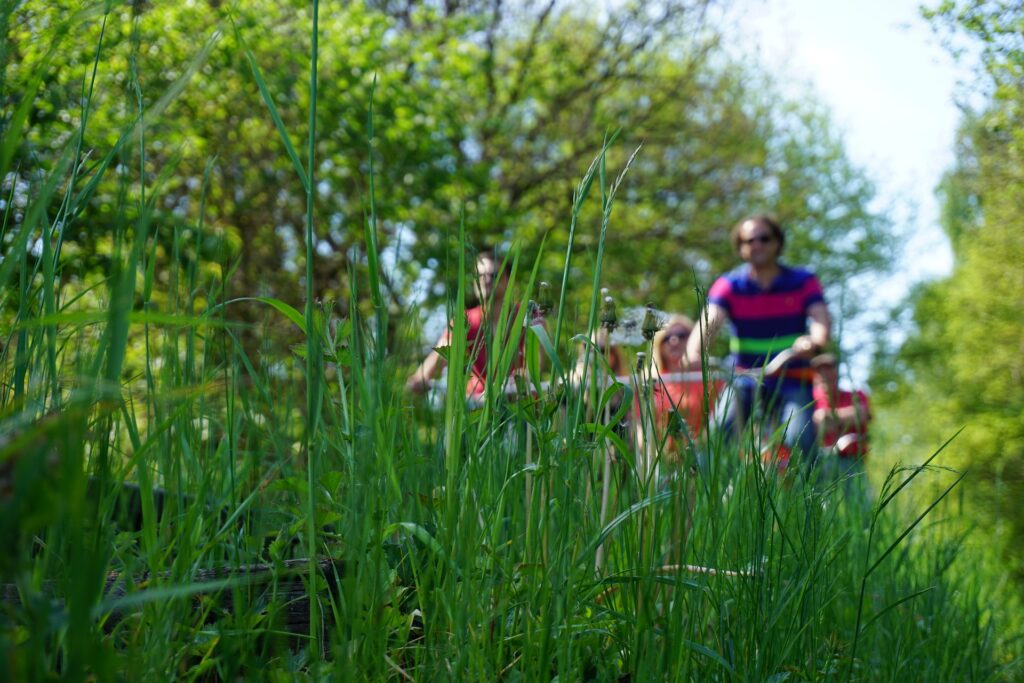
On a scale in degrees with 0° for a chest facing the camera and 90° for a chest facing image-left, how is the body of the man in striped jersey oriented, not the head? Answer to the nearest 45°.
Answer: approximately 0°
